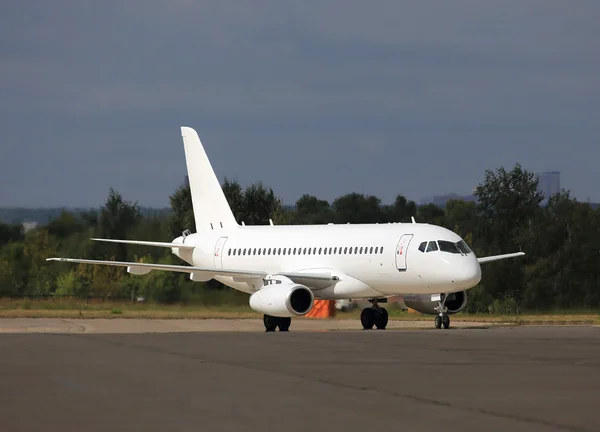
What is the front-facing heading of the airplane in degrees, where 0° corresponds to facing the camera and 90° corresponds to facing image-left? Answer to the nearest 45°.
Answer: approximately 315°
